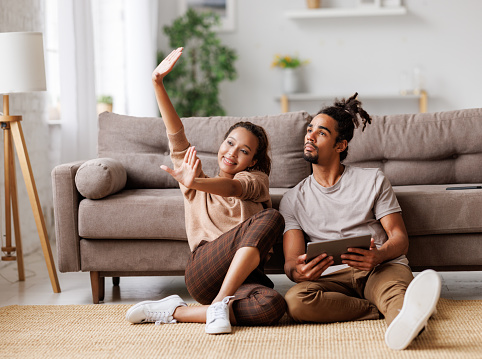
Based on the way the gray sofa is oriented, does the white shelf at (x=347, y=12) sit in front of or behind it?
behind

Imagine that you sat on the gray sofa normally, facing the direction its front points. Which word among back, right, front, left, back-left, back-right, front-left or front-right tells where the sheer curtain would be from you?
back-right

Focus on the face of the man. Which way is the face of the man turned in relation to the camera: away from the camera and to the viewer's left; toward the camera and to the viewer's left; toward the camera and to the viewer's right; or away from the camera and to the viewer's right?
toward the camera and to the viewer's left

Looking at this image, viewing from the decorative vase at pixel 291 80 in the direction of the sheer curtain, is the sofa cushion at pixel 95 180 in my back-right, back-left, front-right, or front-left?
front-left

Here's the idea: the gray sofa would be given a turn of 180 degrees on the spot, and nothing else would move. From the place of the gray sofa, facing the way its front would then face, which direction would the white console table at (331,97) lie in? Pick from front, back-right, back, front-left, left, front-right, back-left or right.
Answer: front

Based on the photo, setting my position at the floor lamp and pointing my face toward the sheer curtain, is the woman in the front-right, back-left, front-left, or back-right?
back-right

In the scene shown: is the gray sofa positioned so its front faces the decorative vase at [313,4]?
no

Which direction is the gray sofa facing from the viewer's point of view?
toward the camera

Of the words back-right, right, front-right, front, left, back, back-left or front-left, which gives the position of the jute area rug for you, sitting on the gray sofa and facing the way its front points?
front

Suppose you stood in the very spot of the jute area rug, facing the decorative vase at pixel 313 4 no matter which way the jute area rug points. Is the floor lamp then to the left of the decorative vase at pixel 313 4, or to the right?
left

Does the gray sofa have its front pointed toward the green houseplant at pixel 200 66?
no

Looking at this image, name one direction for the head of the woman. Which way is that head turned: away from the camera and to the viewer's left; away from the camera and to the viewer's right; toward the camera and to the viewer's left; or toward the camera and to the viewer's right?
toward the camera and to the viewer's left

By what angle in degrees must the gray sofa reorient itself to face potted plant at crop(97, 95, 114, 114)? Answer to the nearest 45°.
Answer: approximately 135° to its right

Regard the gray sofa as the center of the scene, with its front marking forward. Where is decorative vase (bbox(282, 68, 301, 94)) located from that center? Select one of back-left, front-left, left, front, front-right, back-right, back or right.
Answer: back

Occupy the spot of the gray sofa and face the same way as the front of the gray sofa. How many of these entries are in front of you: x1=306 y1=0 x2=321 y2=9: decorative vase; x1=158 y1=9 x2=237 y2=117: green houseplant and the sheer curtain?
0

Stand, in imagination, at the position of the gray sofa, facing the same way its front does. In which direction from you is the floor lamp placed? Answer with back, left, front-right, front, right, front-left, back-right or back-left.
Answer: right
